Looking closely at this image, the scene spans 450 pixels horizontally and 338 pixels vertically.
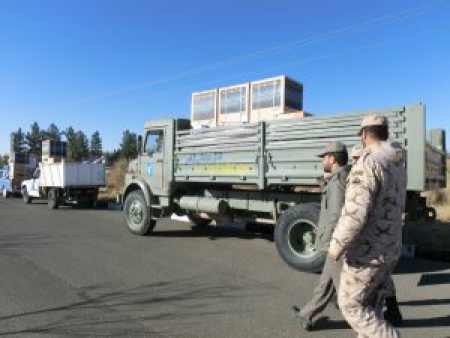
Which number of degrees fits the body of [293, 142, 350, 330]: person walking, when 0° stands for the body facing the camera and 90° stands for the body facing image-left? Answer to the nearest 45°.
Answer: approximately 90°

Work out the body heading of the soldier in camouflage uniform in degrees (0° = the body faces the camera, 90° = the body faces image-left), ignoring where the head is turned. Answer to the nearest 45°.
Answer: approximately 135°

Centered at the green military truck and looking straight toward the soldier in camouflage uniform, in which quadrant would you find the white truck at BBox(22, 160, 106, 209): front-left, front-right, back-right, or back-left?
back-right

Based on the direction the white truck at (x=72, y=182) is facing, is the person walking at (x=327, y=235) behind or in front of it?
behind

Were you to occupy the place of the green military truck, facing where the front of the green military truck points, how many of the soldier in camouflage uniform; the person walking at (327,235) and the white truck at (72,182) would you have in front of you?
1

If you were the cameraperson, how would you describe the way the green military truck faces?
facing away from the viewer and to the left of the viewer

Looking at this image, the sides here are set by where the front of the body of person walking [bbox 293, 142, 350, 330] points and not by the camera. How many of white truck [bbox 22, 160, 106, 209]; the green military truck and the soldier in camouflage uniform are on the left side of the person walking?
1

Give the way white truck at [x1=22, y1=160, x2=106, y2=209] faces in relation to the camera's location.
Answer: facing away from the viewer and to the left of the viewer
